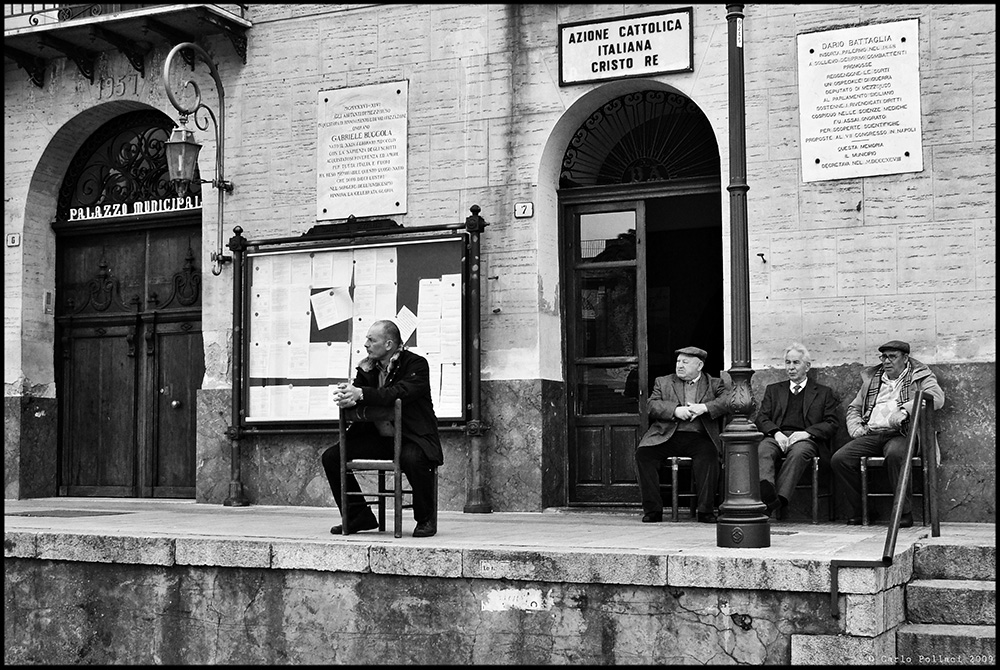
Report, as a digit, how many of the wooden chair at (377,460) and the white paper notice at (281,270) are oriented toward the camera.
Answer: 1

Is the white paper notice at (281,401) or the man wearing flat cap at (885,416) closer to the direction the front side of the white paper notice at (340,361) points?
the man wearing flat cap

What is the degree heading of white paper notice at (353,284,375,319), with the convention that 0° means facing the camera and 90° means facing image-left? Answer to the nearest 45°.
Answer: approximately 0°

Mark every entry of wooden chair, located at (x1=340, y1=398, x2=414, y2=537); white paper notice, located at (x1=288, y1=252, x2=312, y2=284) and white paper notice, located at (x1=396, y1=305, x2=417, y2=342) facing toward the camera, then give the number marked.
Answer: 2

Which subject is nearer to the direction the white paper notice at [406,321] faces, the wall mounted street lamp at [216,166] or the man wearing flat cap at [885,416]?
the man wearing flat cap

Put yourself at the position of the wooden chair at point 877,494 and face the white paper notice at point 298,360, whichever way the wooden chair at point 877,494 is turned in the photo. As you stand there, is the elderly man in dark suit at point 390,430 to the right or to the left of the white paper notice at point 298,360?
left
